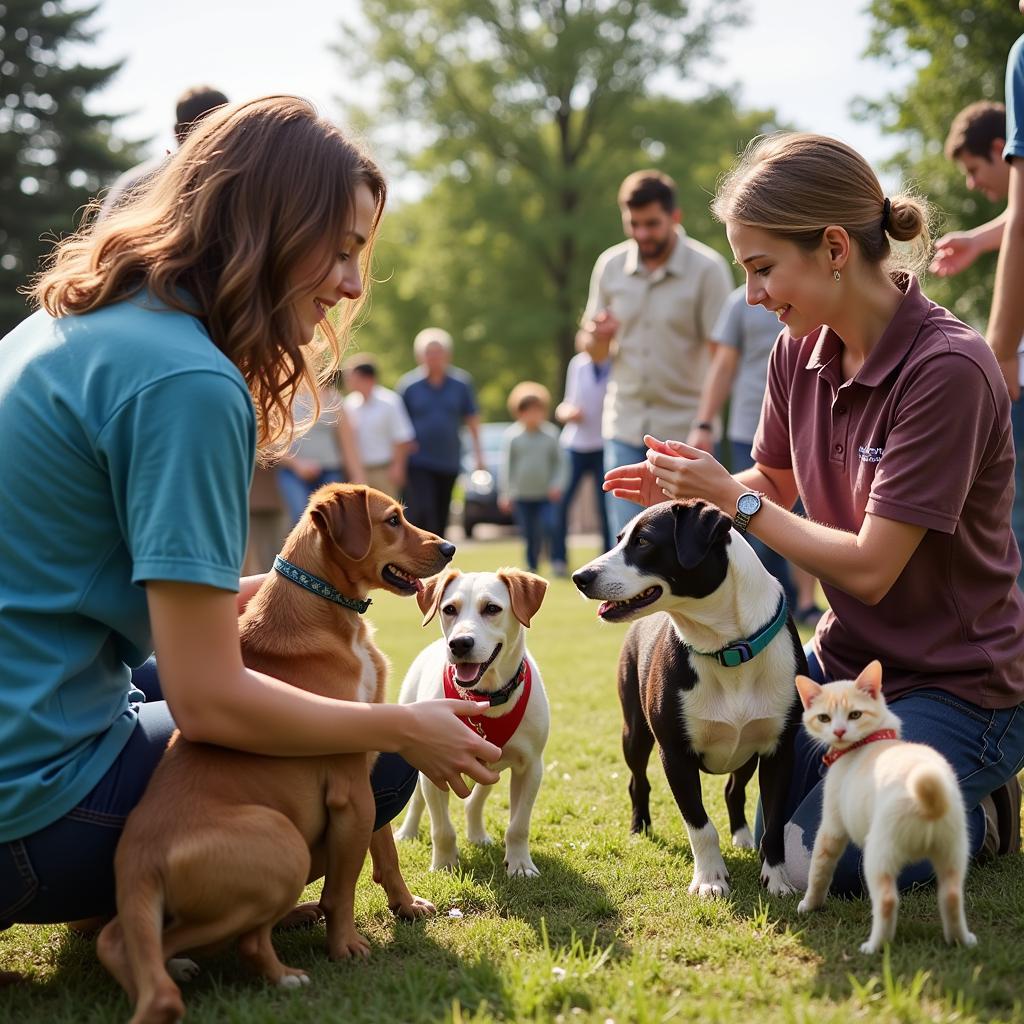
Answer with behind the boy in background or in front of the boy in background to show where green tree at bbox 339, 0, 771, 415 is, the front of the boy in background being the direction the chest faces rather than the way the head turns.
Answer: behind

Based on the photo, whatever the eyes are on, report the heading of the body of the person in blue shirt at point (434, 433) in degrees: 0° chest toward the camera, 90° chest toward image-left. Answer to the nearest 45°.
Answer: approximately 0°

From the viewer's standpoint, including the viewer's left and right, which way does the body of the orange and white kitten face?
facing away from the viewer and to the left of the viewer

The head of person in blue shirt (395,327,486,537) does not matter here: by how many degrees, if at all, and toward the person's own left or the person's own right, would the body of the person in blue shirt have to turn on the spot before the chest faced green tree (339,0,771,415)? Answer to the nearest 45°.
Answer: approximately 180°

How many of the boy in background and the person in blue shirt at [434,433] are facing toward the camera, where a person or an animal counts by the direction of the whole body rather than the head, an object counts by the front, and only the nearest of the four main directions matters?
2

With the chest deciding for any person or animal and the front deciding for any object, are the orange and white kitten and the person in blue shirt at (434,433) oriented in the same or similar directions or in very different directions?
very different directions

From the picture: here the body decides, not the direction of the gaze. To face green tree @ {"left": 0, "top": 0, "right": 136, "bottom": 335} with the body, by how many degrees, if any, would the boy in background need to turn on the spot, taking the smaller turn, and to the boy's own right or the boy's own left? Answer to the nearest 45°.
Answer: approximately 135° to the boy's own right
